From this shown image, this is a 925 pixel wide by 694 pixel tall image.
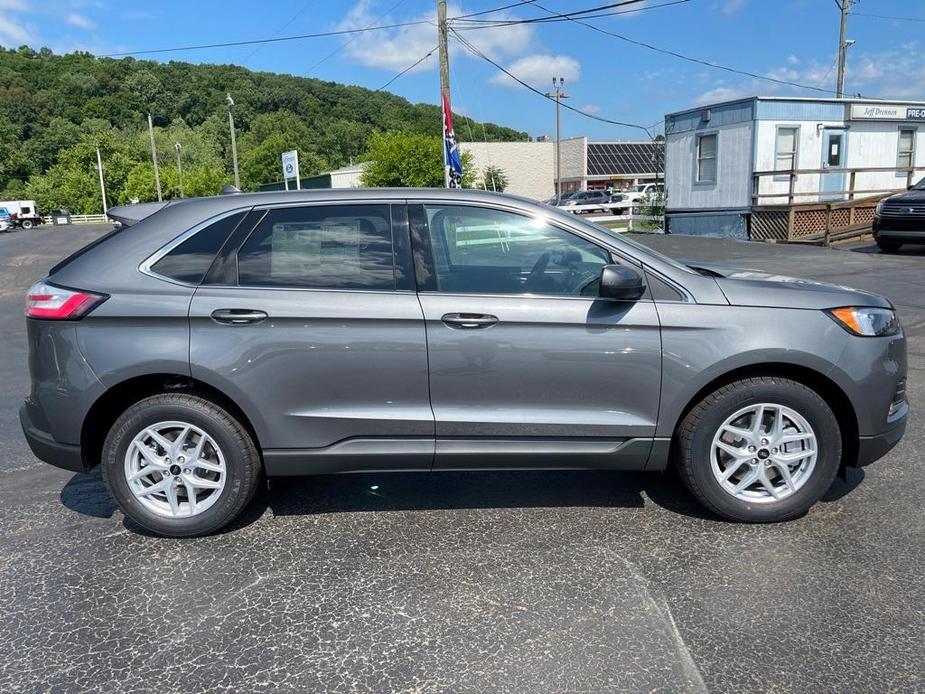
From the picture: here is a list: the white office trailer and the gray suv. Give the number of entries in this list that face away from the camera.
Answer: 0

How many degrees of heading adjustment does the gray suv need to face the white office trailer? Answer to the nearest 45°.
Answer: approximately 45° to its left

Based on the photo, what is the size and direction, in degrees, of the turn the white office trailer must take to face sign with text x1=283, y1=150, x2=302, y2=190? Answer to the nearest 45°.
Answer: approximately 90° to its right

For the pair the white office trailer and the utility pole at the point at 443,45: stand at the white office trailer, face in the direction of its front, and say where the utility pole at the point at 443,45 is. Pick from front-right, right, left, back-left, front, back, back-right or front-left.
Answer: right

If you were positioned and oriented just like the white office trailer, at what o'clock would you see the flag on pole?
The flag on pole is roughly at 3 o'clock from the white office trailer.

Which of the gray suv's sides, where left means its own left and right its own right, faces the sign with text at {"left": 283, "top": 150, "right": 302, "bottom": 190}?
left

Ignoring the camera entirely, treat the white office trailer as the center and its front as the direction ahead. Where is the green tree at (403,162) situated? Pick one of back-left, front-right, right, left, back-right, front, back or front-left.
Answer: back-right

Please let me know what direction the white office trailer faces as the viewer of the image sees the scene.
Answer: facing the viewer and to the right of the viewer

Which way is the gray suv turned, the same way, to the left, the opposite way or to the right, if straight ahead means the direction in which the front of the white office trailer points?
to the left

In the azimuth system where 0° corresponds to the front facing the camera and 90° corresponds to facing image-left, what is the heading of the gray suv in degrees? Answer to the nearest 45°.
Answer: approximately 270°

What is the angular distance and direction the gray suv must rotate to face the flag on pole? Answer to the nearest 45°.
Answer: approximately 90° to its left

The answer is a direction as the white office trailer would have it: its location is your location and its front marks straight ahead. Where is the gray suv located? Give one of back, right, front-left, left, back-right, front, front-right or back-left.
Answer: front-right

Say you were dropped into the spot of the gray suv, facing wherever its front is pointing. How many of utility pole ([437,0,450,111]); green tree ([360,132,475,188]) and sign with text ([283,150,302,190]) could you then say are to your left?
3
